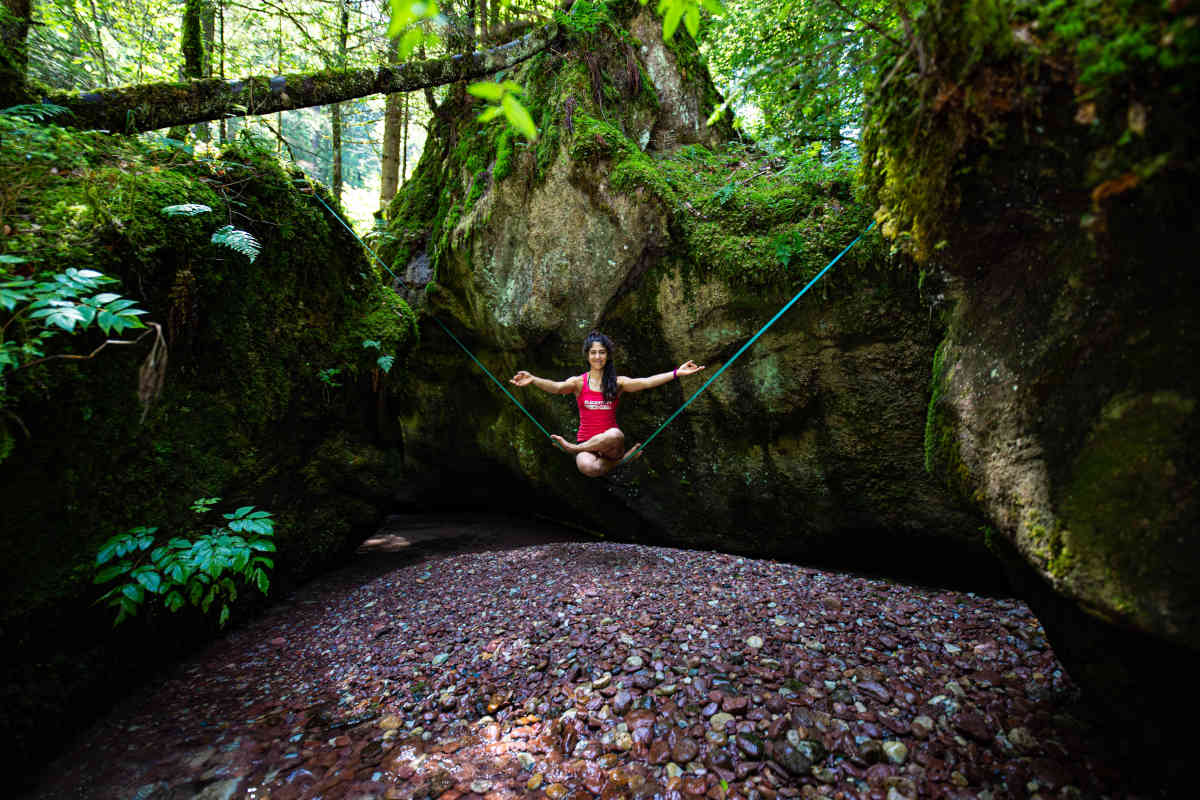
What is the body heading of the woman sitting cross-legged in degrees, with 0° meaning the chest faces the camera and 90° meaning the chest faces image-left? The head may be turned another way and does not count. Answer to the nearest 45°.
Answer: approximately 0°

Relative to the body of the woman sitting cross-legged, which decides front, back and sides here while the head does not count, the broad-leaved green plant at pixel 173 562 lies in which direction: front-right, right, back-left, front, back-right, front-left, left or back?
front-right

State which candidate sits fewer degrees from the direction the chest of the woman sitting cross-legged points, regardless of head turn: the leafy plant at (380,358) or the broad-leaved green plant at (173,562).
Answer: the broad-leaved green plant

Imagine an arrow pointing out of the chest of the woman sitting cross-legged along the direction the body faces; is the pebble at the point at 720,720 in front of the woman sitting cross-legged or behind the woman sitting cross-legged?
in front

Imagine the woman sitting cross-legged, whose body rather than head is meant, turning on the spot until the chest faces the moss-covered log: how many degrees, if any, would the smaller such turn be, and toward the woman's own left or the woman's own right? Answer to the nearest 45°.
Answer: approximately 90° to the woman's own right

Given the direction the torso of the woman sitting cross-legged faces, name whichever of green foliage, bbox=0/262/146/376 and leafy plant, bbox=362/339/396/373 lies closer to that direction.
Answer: the green foliage

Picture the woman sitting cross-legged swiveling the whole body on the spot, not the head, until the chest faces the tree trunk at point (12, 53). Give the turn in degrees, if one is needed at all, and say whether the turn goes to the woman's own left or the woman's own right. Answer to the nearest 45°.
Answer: approximately 90° to the woman's own right

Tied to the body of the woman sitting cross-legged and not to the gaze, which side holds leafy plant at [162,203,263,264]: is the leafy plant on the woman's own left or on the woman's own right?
on the woman's own right
